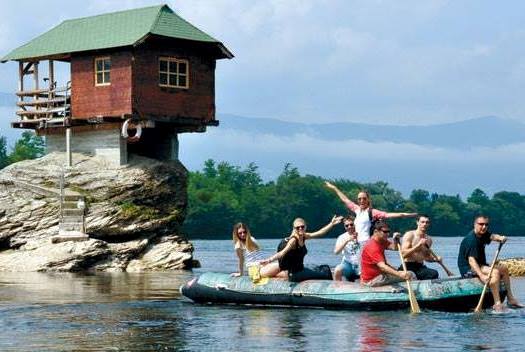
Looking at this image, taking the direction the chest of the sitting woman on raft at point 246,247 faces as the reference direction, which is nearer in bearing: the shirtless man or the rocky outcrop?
the shirtless man

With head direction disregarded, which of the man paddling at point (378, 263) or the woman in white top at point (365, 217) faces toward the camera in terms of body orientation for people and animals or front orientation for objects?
the woman in white top

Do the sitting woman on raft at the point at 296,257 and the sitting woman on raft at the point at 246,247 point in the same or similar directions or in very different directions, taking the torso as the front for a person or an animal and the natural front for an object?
same or similar directions

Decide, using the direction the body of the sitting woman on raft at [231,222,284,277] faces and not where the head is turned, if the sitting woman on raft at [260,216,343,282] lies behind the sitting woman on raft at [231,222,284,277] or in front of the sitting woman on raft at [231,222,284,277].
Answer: in front

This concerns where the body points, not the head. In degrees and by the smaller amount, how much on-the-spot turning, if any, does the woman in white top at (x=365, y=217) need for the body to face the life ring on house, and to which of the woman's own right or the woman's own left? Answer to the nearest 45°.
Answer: approximately 135° to the woman's own right

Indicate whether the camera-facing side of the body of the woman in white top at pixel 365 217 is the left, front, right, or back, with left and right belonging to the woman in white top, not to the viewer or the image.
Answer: front

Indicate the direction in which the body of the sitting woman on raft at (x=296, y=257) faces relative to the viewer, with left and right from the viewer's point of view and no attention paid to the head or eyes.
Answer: facing the viewer and to the right of the viewer

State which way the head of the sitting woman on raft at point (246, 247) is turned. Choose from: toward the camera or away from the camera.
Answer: toward the camera
